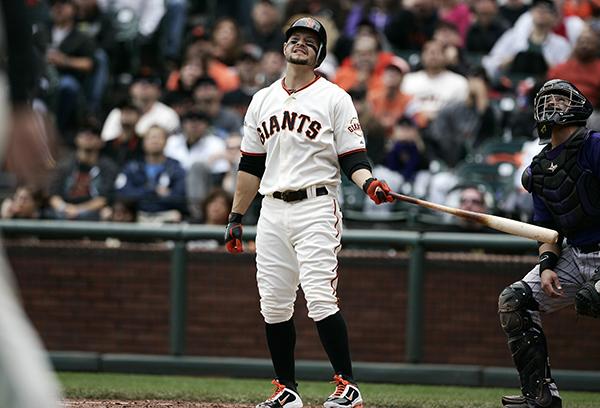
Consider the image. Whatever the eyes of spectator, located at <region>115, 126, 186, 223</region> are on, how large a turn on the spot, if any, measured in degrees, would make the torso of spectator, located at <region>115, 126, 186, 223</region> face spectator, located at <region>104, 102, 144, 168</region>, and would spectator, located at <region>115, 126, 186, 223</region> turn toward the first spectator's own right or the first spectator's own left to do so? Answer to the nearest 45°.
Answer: approximately 180°

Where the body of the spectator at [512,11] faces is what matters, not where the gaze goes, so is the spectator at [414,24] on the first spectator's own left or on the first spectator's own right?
on the first spectator's own right

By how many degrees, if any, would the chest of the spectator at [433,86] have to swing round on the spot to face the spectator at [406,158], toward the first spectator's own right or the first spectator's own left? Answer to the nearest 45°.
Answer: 0° — they already face them

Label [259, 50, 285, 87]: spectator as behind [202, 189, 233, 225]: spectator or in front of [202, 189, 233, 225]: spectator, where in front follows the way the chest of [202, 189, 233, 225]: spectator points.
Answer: behind

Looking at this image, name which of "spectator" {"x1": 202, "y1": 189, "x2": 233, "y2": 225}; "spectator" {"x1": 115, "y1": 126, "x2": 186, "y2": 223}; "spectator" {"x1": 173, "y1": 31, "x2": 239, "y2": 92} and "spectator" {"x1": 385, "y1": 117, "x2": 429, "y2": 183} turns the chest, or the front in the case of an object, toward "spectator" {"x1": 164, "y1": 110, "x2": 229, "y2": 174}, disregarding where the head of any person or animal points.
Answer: "spectator" {"x1": 173, "y1": 31, "x2": 239, "y2": 92}

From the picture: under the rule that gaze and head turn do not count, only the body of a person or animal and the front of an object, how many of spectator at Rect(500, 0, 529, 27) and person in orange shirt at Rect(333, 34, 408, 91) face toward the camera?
2

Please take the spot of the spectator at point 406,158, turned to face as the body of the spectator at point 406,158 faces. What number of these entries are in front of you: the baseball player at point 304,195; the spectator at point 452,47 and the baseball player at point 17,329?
2
